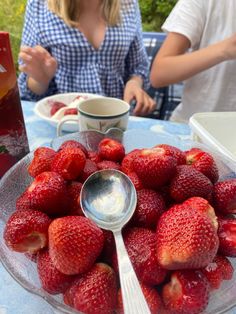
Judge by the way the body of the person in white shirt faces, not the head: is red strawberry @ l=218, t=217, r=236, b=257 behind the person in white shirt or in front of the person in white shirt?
in front

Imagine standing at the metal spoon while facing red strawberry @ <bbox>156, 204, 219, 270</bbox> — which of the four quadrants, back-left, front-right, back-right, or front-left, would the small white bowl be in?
back-left
